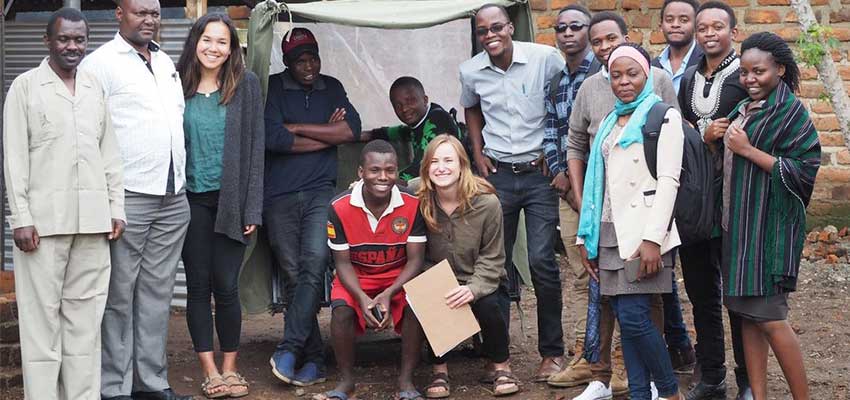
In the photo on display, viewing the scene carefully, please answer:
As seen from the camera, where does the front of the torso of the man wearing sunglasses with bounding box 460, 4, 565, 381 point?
toward the camera

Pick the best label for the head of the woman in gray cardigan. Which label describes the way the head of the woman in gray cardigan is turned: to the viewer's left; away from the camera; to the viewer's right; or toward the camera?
toward the camera

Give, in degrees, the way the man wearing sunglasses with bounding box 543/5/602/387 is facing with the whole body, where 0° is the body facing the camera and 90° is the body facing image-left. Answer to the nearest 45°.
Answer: approximately 45°

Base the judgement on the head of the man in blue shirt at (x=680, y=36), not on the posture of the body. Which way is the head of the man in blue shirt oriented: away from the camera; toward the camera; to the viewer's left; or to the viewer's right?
toward the camera

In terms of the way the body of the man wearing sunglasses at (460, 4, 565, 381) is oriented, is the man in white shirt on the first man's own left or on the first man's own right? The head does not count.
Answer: on the first man's own right

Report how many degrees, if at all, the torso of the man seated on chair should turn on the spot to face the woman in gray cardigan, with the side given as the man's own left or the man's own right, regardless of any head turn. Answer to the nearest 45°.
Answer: approximately 90° to the man's own right

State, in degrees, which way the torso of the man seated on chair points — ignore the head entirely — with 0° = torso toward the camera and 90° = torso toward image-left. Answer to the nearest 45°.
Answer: approximately 0°

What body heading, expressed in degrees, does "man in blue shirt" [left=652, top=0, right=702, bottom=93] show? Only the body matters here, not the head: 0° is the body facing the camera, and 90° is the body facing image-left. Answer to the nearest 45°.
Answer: approximately 0°

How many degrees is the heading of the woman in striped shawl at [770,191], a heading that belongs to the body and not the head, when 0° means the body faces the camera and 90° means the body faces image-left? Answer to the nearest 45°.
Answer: approximately 45°

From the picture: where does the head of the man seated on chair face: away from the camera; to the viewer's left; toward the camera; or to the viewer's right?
toward the camera

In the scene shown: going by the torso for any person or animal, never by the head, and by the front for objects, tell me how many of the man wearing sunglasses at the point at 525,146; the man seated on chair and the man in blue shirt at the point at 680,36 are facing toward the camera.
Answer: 3

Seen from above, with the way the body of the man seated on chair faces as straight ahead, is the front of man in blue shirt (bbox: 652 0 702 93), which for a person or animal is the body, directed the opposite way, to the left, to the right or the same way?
the same way

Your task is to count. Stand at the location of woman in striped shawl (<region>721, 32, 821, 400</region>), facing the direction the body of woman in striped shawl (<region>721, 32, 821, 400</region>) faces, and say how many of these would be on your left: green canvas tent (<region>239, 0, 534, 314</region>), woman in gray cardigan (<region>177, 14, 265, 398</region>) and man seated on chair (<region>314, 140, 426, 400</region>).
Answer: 0

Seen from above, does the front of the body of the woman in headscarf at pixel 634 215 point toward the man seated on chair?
no

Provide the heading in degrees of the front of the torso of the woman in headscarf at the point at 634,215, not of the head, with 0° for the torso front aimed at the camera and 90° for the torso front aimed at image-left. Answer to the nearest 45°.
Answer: approximately 45°
